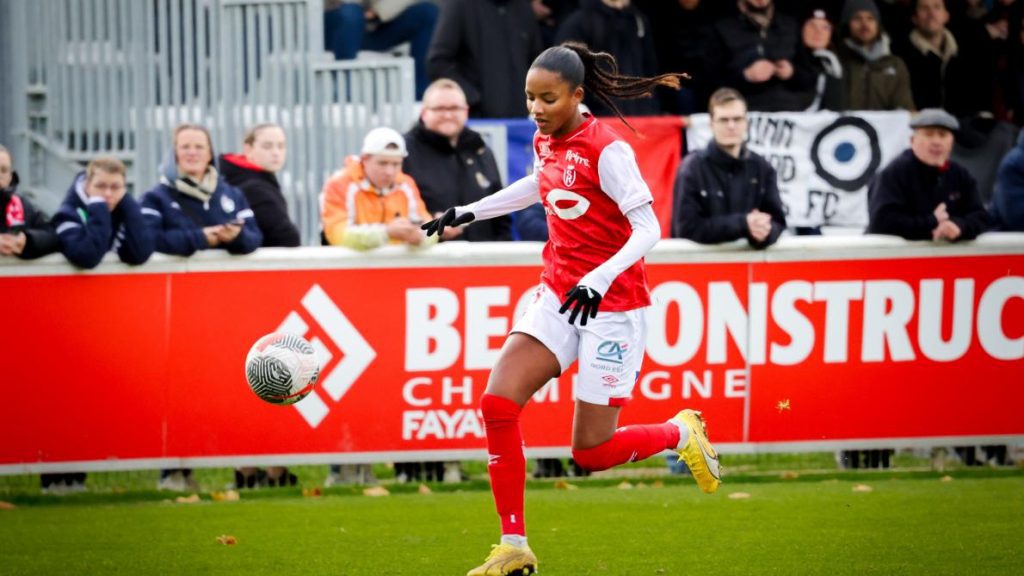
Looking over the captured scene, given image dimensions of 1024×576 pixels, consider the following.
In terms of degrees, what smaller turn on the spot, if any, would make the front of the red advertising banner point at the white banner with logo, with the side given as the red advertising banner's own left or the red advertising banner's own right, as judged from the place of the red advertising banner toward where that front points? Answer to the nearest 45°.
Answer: approximately 135° to the red advertising banner's own left

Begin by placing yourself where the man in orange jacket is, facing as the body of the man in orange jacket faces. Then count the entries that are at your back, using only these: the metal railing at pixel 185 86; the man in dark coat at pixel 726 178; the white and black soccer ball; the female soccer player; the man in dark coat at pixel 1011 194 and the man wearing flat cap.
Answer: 1

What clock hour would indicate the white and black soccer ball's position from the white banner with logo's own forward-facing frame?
The white and black soccer ball is roughly at 1 o'clock from the white banner with logo.

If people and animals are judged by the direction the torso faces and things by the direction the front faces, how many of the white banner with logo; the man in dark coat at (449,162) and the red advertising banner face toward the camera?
3

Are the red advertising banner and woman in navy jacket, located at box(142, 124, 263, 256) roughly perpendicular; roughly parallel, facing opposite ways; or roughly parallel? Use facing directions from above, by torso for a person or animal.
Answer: roughly parallel

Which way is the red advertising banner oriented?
toward the camera

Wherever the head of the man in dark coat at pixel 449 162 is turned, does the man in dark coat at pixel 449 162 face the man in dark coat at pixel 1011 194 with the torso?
no

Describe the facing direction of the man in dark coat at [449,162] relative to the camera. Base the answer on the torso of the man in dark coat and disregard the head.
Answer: toward the camera

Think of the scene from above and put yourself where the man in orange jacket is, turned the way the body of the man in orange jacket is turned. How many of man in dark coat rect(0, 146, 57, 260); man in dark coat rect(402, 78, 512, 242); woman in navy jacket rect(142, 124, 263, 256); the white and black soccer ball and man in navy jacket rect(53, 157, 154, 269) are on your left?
1

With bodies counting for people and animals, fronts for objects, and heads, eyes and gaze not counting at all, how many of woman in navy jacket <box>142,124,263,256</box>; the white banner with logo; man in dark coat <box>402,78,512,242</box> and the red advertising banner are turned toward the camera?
4

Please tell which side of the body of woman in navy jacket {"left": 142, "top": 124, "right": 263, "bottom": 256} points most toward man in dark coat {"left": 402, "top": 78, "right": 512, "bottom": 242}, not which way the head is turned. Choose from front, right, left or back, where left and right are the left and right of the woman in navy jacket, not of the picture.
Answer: left

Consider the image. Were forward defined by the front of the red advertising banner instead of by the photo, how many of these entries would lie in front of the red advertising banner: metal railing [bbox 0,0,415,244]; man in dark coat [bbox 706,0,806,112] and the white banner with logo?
0

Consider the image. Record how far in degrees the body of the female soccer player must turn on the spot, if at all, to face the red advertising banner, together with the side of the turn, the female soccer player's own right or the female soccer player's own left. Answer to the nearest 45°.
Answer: approximately 135° to the female soccer player's own right

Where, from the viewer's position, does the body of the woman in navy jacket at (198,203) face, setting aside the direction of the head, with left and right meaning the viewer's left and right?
facing the viewer

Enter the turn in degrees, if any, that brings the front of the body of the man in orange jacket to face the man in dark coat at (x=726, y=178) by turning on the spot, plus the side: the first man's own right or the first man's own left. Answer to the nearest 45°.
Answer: approximately 45° to the first man's own left
